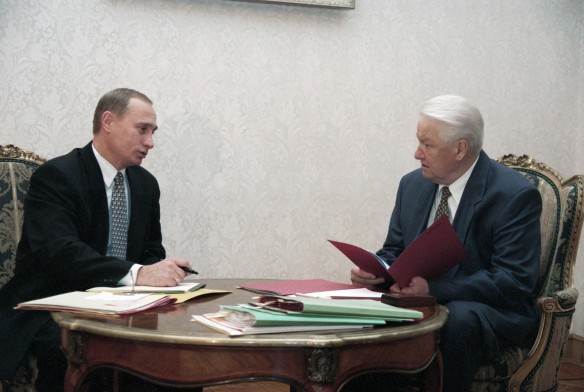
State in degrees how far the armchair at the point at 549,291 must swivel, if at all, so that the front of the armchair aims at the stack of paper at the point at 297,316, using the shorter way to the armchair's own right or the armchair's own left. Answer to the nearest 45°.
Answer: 0° — it already faces it

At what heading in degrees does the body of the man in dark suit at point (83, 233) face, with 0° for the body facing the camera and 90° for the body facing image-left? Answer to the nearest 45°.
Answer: approximately 315°

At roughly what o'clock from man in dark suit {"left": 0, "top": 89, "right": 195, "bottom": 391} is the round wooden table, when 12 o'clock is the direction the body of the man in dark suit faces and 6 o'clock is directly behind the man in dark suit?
The round wooden table is roughly at 1 o'clock from the man in dark suit.

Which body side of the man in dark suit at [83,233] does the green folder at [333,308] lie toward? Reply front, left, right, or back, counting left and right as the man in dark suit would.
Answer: front

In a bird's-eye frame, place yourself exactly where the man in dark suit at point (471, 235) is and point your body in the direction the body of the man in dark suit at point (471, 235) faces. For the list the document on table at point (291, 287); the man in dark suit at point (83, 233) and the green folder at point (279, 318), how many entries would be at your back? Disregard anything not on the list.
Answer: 0

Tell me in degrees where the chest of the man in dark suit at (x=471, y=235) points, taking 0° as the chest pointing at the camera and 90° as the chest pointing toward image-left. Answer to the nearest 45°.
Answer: approximately 45°

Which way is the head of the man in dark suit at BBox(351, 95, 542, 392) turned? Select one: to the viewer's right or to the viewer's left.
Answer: to the viewer's left

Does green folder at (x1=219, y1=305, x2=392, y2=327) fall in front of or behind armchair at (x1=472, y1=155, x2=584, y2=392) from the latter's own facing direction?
in front

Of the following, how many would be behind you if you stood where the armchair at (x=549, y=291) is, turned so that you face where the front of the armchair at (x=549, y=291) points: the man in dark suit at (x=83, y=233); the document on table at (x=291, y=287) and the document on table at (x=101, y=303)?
0

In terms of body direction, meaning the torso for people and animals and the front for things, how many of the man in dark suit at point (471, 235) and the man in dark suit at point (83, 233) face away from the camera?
0

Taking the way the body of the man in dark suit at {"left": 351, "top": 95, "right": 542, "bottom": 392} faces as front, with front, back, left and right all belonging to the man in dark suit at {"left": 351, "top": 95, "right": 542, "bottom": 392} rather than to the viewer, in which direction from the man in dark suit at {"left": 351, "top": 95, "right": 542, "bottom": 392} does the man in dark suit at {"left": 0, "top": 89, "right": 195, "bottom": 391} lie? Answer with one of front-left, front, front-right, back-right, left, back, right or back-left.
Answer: front-right

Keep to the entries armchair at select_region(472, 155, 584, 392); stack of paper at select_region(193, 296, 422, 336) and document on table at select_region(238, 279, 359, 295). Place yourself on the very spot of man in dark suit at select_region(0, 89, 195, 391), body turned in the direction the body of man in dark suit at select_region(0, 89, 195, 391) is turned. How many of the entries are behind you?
0

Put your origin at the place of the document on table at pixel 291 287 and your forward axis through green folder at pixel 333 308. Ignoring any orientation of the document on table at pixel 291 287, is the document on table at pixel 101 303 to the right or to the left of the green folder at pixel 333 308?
right

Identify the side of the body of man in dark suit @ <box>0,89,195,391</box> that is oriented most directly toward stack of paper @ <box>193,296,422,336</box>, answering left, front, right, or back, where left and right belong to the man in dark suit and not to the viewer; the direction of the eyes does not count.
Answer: front

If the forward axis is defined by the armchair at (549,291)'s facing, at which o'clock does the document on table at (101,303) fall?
The document on table is roughly at 12 o'clock from the armchair.

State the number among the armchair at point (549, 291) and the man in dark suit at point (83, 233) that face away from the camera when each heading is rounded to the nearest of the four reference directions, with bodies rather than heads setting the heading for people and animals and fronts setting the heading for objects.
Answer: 0

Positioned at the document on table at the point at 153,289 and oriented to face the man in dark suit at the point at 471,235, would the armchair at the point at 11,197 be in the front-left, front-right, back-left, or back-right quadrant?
back-left

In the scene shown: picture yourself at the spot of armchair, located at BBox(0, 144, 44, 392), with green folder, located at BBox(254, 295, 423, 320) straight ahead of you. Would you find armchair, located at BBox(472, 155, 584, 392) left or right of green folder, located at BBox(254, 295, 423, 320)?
left

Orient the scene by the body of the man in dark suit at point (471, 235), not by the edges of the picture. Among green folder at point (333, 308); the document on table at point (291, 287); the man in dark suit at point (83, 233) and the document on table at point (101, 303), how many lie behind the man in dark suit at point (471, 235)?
0

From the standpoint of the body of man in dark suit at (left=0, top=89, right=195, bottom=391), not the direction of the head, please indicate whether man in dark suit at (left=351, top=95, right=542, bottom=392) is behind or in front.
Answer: in front

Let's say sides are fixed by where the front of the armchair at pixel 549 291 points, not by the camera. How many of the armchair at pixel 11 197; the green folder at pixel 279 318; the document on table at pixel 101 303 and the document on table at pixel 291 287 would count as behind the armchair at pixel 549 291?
0

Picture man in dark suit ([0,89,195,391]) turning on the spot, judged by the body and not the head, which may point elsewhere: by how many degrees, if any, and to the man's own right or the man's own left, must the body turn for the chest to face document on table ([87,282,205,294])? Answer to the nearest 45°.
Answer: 0° — they already face it
